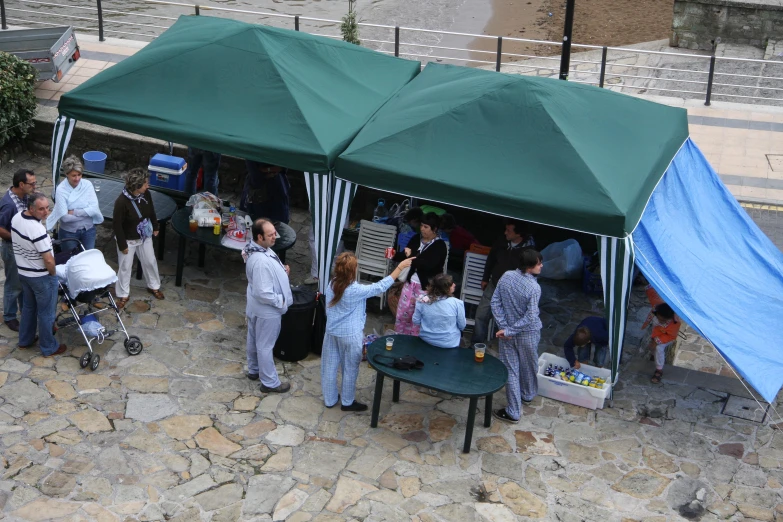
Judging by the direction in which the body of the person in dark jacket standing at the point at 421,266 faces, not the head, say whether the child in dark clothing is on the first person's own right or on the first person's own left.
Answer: on the first person's own left

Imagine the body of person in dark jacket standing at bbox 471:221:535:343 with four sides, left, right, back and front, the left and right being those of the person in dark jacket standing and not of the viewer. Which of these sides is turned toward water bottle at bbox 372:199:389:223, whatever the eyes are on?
right

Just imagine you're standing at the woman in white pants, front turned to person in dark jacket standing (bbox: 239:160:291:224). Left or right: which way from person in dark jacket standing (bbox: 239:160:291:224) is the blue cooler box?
left

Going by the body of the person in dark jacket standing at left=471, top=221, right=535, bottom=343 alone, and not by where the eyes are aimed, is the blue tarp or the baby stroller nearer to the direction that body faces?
the baby stroller

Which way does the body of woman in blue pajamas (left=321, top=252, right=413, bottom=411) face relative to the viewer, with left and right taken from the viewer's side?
facing away from the viewer and to the right of the viewer

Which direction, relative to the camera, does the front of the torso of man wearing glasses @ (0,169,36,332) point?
to the viewer's right

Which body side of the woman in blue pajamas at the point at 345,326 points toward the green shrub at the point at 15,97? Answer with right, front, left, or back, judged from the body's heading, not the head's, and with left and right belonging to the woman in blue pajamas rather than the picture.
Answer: left

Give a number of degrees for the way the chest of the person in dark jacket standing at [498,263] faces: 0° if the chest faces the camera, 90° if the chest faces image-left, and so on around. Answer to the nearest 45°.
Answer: approximately 45°

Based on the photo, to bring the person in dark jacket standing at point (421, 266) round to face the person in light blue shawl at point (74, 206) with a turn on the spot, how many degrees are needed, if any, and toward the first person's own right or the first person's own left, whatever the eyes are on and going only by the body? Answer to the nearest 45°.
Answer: approximately 45° to the first person's own right

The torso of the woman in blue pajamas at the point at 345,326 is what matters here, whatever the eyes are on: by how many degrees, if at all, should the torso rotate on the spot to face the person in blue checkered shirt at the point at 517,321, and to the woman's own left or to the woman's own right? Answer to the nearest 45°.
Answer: approximately 45° to the woman's own right

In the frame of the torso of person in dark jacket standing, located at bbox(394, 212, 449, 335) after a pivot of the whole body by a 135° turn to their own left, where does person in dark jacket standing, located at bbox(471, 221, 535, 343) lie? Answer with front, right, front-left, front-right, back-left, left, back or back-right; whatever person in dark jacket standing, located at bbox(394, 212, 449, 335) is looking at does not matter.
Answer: front
